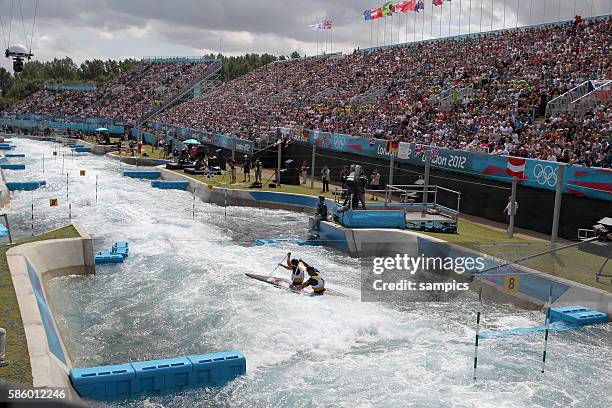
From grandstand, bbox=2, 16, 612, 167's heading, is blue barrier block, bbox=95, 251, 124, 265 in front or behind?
in front

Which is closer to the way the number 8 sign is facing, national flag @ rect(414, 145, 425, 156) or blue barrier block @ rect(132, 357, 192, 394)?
the blue barrier block

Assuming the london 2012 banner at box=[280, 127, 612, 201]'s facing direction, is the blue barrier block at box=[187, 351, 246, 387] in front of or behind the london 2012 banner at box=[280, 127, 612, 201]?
in front

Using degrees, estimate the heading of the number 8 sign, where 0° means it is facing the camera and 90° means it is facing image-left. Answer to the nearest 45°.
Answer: approximately 0°

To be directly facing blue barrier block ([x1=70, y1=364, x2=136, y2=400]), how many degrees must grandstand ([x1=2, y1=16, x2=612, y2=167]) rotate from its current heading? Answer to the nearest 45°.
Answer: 0° — it already faces it

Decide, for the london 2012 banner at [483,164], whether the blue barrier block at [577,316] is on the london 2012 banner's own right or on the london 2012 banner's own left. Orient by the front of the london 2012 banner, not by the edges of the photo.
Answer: on the london 2012 banner's own left

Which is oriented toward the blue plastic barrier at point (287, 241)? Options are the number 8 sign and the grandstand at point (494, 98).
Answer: the grandstand

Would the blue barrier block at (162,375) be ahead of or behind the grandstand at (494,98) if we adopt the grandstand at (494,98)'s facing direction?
ahead

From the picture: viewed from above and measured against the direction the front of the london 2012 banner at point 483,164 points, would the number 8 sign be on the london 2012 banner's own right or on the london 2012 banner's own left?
on the london 2012 banner's own left

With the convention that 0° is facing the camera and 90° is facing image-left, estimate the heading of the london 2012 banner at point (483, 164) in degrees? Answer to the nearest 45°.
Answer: approximately 45°

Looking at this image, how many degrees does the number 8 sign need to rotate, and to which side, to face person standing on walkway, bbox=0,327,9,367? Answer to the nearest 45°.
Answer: approximately 45° to its right
